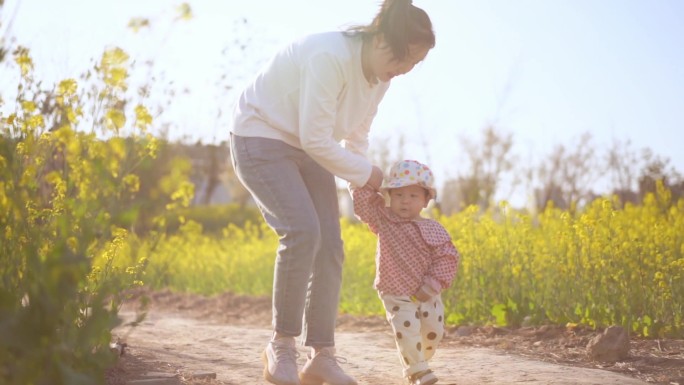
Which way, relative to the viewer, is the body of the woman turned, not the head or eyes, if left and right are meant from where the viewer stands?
facing the viewer and to the right of the viewer
